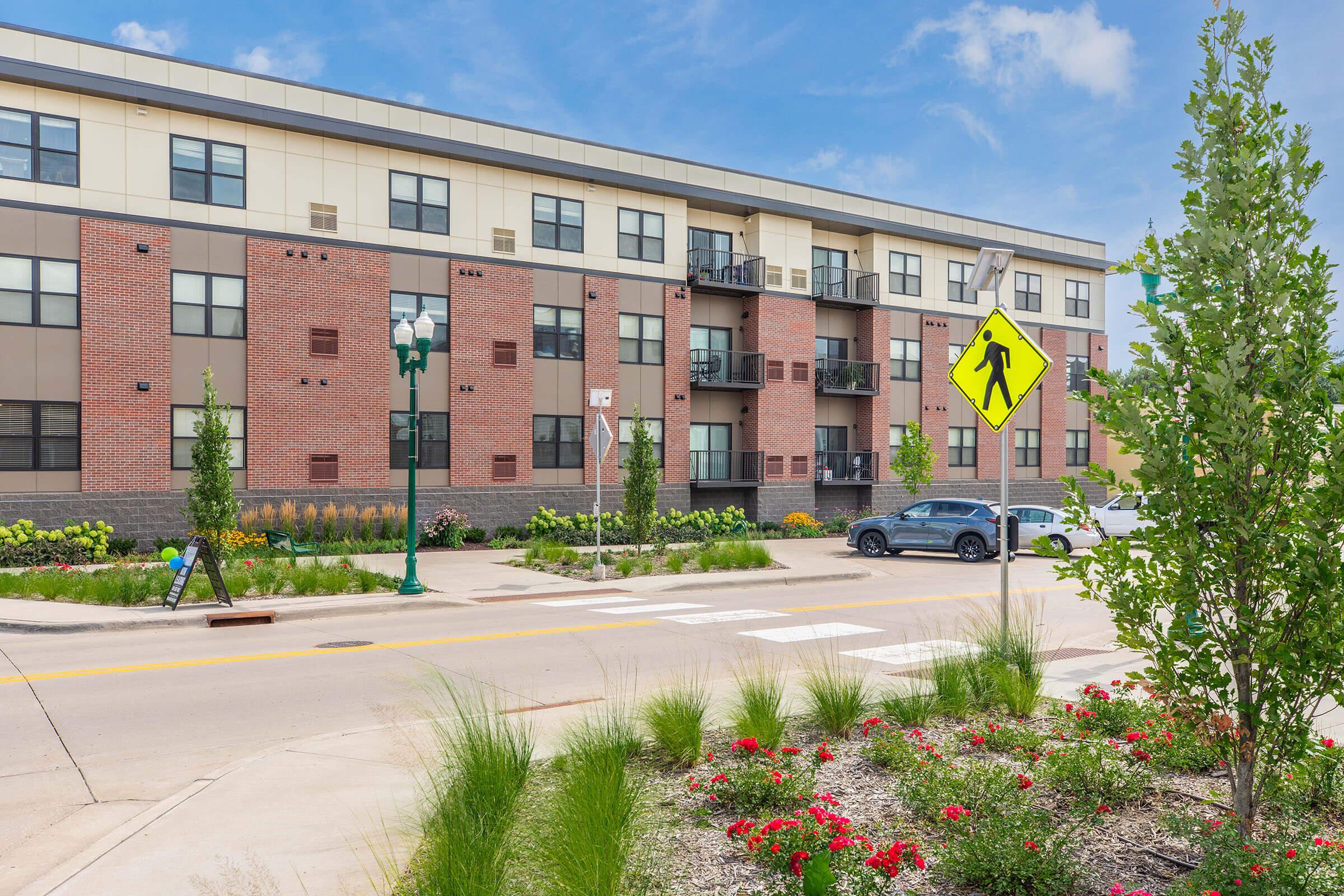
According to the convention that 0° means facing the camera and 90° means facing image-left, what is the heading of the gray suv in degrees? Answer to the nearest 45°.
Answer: approximately 90°

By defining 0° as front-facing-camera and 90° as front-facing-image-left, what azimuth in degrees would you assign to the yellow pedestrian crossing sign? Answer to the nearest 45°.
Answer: approximately 45°

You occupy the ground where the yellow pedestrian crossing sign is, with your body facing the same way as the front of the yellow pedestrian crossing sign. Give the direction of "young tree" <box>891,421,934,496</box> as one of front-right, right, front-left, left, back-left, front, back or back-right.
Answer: back-right

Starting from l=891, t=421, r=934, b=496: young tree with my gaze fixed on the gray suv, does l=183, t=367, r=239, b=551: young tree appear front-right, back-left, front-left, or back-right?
front-right

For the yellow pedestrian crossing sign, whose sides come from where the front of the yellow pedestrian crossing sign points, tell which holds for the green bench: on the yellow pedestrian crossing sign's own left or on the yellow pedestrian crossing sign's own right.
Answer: on the yellow pedestrian crossing sign's own right

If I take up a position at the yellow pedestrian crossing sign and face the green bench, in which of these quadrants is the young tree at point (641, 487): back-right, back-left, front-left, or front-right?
front-right

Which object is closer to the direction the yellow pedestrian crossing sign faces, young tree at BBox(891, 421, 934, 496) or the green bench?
the green bench

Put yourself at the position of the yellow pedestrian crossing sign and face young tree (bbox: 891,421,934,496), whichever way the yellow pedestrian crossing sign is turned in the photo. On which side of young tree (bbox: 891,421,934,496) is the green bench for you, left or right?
left

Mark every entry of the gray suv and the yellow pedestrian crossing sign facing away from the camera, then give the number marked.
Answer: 0
